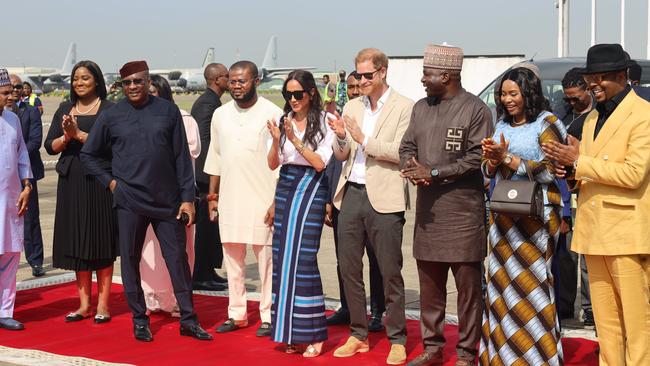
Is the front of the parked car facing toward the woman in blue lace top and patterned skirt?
no

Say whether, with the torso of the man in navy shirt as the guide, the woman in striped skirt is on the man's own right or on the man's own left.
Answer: on the man's own left

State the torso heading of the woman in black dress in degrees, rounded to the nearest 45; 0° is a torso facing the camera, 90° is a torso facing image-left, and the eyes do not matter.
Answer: approximately 45°

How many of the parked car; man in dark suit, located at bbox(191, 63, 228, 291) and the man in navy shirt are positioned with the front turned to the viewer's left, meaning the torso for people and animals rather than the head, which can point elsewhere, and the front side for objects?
1

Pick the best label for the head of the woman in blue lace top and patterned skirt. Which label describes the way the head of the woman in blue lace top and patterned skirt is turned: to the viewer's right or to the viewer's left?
to the viewer's left

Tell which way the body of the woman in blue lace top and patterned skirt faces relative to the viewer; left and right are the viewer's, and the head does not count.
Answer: facing the viewer and to the left of the viewer

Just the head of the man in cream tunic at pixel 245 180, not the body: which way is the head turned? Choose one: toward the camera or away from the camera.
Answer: toward the camera

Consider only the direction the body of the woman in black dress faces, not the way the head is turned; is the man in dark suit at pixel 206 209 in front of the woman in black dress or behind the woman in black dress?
behind

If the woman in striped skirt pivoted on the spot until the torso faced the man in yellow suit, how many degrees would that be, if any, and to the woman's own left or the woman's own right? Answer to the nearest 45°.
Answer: approximately 90° to the woman's own left

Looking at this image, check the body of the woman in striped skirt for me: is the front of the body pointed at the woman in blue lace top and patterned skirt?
no

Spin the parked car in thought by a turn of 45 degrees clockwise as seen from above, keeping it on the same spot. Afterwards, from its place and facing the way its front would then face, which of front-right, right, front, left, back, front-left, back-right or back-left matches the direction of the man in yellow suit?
back-left

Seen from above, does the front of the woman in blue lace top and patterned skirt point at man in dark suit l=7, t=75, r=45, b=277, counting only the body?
no
